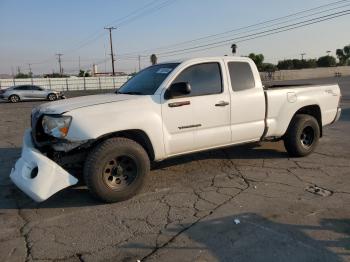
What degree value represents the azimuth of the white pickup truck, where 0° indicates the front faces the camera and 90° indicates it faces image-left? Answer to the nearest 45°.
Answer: approximately 45°

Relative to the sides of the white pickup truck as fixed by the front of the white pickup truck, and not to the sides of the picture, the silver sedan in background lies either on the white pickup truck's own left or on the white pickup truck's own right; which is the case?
on the white pickup truck's own right
